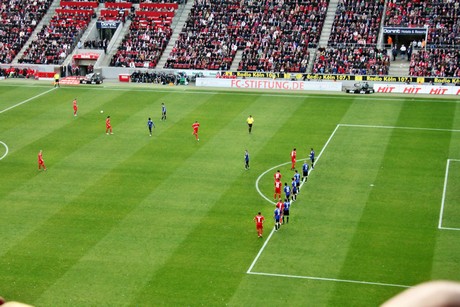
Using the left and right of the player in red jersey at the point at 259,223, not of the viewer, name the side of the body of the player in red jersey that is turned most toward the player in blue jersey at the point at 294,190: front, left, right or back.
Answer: front

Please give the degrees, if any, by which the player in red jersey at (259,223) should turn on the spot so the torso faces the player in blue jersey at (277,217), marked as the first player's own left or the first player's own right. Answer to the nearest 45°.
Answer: approximately 45° to the first player's own right

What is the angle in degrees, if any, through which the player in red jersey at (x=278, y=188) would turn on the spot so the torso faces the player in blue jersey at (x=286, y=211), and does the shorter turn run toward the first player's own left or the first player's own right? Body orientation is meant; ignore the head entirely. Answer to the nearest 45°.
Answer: approximately 180°

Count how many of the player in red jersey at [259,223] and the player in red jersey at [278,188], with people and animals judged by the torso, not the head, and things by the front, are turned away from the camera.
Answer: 2

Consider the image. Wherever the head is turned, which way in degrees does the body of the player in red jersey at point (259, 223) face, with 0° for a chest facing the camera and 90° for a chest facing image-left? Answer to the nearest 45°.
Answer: approximately 180°

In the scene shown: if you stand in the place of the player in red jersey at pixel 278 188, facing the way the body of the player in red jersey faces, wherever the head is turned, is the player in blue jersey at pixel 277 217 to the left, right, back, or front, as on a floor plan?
back

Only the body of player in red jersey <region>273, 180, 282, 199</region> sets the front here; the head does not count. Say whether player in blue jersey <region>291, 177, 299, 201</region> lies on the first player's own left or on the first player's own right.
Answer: on the first player's own right

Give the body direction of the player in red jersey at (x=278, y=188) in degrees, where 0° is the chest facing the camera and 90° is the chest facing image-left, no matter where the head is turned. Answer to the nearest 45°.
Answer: approximately 180°
